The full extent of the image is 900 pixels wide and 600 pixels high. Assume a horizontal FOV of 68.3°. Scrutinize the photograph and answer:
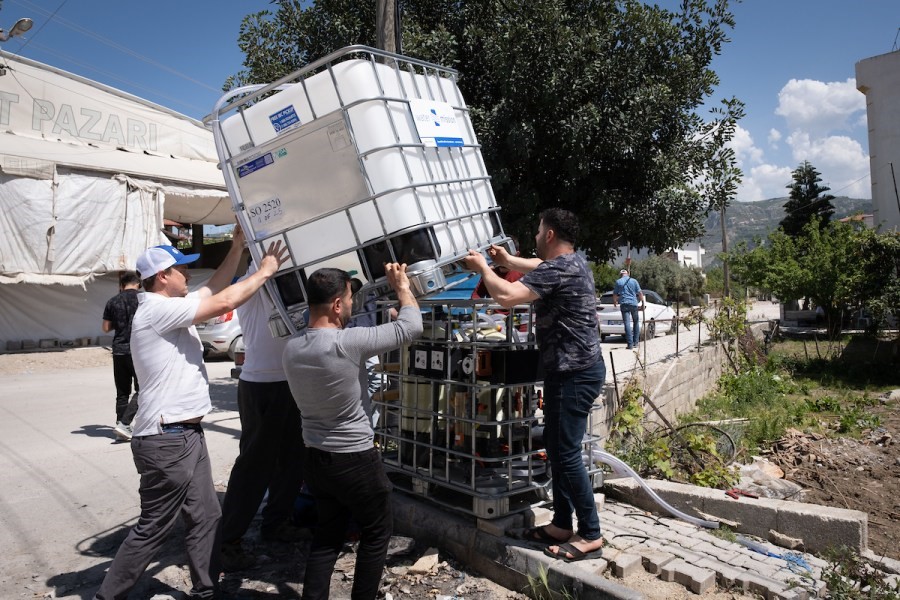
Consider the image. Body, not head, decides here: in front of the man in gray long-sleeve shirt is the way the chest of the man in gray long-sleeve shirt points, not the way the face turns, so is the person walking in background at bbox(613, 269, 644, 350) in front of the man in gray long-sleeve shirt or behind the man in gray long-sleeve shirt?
in front

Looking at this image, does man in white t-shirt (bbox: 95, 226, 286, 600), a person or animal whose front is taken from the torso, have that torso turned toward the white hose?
yes

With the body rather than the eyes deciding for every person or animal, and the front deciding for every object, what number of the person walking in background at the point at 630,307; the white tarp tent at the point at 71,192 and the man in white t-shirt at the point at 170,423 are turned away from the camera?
1

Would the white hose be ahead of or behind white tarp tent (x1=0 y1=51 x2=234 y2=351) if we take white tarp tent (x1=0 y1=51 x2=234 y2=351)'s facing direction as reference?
ahead

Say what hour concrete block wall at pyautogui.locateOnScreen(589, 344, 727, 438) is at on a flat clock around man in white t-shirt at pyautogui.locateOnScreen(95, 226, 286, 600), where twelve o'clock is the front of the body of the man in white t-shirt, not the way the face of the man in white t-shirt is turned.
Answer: The concrete block wall is roughly at 11 o'clock from the man in white t-shirt.

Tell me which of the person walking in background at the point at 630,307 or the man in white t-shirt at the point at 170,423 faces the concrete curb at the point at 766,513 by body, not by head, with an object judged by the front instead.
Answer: the man in white t-shirt

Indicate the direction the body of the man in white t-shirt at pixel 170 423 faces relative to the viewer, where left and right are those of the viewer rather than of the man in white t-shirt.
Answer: facing to the right of the viewer

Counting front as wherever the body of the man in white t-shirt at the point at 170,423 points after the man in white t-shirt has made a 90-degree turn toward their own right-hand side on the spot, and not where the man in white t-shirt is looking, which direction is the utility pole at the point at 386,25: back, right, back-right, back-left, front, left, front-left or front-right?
back-left

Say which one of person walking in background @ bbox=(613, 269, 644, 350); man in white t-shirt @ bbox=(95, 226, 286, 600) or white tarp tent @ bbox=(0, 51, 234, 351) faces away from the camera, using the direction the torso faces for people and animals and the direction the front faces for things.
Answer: the person walking in background

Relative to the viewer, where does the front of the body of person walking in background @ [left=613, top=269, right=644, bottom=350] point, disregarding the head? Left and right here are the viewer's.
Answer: facing away from the viewer

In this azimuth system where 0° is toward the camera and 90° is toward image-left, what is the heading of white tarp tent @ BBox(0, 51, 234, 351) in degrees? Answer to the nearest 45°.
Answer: approximately 315°

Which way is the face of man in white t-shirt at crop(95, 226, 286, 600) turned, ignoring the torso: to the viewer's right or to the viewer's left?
to the viewer's right

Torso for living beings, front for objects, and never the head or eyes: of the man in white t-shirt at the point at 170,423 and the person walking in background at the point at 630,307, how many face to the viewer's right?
1
